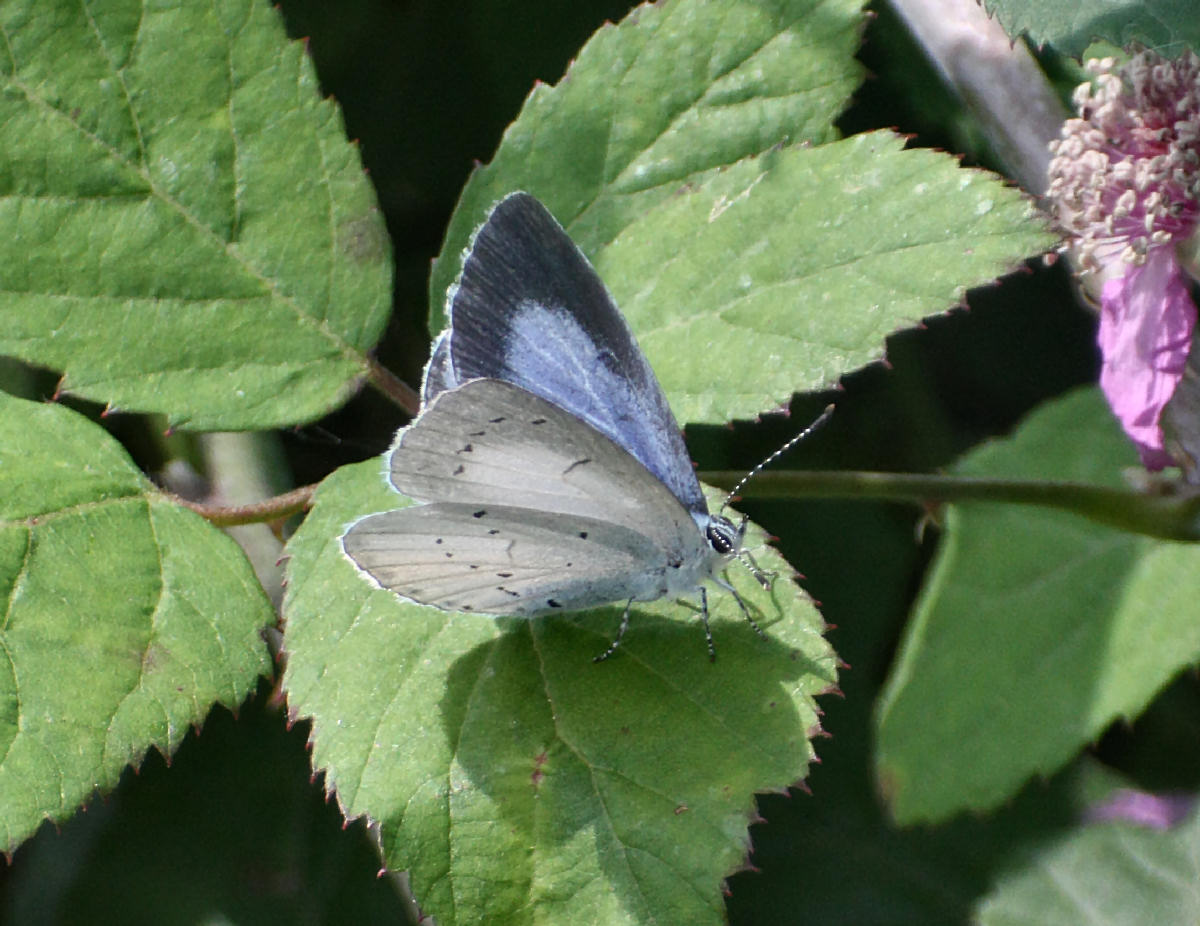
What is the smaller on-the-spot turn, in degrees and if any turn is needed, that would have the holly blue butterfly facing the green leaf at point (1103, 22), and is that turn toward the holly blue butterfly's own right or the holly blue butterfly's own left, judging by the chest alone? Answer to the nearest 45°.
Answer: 0° — it already faces it

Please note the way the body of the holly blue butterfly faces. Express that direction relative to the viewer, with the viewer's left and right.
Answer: facing to the right of the viewer
